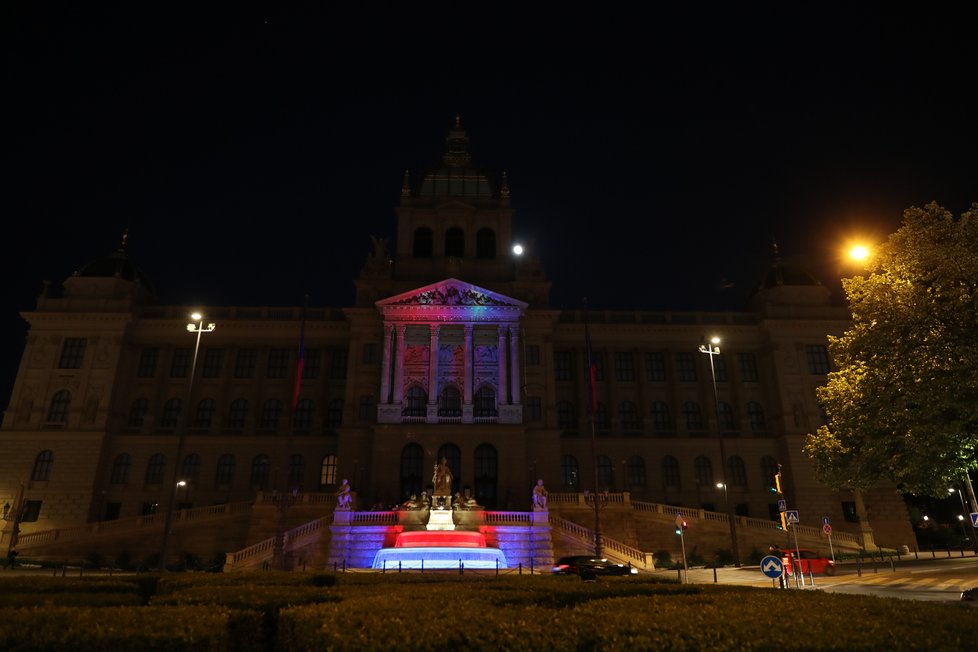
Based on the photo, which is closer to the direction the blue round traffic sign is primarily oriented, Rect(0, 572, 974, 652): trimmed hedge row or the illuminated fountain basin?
the trimmed hedge row

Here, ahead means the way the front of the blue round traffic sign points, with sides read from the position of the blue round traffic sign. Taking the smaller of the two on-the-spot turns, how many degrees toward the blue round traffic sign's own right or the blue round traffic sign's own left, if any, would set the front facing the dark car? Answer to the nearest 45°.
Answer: approximately 135° to the blue round traffic sign's own right

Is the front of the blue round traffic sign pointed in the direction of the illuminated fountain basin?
no

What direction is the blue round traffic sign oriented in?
toward the camera

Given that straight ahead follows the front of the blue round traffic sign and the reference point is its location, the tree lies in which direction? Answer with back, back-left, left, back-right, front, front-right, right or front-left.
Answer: back-left

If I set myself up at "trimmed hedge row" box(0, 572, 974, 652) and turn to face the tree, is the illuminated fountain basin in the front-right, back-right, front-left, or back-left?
front-left

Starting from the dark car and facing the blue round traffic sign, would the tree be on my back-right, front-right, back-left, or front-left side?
front-left

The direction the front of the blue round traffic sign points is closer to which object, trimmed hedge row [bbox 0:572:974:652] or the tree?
the trimmed hedge row

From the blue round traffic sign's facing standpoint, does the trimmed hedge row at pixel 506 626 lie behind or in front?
in front

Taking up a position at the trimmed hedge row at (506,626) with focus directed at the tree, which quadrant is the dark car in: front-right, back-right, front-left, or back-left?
front-left

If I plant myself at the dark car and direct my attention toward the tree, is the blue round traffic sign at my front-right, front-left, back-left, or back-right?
front-right

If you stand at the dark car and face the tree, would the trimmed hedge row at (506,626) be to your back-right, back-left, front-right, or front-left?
front-right
